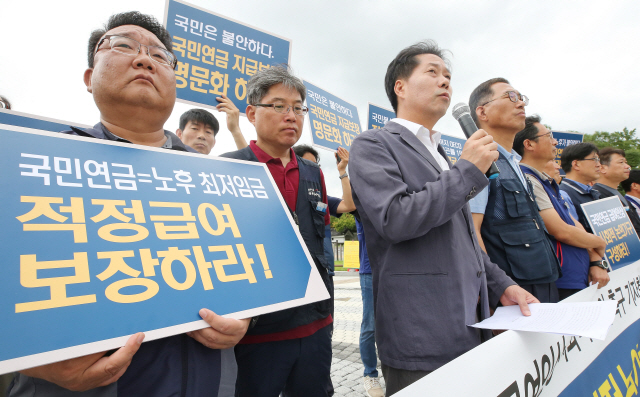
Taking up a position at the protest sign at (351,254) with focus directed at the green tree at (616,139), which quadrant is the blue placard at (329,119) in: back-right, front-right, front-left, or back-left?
back-right

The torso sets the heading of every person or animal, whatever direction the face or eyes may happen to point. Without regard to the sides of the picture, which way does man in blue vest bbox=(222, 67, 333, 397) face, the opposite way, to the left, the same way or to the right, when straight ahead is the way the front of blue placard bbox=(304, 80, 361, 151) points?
the same way

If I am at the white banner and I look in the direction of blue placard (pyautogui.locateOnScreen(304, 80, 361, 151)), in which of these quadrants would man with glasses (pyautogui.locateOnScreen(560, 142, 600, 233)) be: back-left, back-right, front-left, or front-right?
front-right

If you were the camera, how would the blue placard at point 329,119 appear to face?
facing the viewer and to the right of the viewer

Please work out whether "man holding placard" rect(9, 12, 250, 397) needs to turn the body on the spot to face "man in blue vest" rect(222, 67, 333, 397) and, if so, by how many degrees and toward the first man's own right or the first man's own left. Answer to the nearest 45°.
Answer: approximately 90° to the first man's own left

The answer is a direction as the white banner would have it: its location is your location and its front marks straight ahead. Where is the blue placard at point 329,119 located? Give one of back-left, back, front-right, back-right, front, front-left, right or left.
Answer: back

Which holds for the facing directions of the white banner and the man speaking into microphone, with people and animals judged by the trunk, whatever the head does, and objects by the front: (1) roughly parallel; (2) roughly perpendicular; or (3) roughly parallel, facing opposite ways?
roughly parallel

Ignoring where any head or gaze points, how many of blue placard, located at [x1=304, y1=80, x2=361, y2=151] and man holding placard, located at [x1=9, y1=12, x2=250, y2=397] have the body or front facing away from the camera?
0

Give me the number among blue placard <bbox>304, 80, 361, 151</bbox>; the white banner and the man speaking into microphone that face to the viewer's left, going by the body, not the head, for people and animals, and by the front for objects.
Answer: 0

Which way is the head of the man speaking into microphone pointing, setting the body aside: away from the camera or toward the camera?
toward the camera

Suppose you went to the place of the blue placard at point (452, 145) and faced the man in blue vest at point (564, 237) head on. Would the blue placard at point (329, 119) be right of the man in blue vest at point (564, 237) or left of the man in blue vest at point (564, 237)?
right

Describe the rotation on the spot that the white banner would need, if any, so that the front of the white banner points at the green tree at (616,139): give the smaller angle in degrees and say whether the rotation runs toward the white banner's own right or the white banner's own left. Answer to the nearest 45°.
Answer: approximately 135° to the white banner's own left
